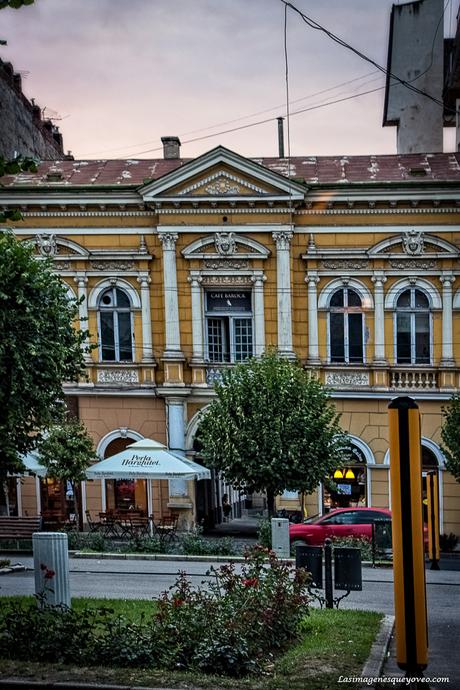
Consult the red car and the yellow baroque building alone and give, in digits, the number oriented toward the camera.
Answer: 1

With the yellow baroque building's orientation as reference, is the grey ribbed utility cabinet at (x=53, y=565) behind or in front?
in front

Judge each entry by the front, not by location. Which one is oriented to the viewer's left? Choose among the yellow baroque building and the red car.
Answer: the red car

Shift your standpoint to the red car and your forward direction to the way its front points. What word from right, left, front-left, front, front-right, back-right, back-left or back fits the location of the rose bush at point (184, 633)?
left

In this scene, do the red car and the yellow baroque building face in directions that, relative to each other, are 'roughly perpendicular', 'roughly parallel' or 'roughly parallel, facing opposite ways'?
roughly perpendicular

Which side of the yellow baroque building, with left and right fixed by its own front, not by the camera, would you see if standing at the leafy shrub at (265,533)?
front

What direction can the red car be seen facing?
to the viewer's left

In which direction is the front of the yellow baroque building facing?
toward the camera

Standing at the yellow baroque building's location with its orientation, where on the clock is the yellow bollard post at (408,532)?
The yellow bollard post is roughly at 12 o'clock from the yellow baroque building.
